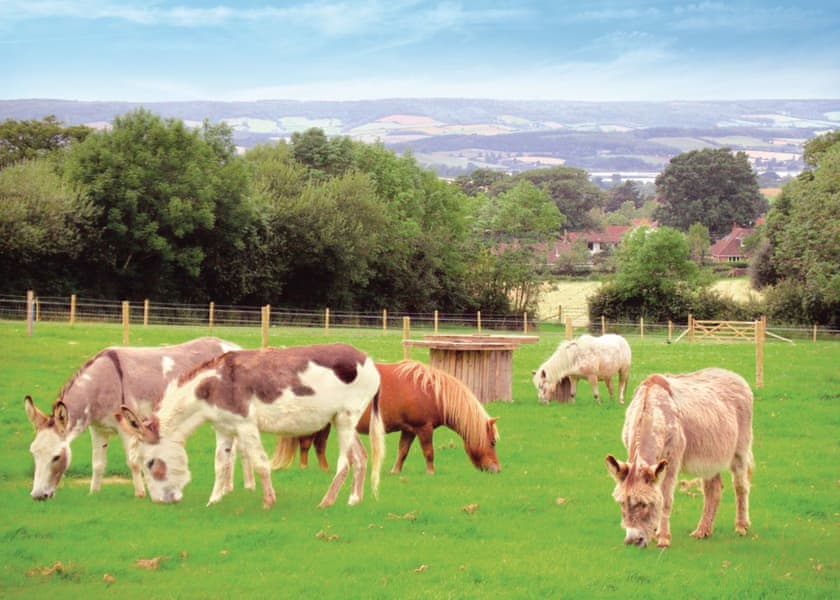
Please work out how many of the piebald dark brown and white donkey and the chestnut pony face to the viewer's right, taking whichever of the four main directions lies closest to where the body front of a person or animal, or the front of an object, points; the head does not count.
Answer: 1

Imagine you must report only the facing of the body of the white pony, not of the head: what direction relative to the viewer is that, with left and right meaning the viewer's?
facing to the left of the viewer

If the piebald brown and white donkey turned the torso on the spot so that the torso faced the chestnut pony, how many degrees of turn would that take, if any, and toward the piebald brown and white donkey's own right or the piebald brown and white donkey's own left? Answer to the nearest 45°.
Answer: approximately 135° to the piebald brown and white donkey's own right

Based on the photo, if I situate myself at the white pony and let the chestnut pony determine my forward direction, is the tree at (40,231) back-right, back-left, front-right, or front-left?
back-right

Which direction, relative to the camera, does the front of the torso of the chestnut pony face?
to the viewer's right

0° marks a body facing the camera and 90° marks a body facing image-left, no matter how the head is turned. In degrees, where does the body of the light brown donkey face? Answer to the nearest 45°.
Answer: approximately 45°

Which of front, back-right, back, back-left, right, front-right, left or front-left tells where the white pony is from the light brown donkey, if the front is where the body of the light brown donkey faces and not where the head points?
back-right

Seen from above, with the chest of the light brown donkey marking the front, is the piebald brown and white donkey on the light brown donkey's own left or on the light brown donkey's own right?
on the light brown donkey's own right

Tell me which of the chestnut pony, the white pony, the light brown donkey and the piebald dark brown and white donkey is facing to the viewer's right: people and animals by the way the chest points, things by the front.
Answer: the chestnut pony

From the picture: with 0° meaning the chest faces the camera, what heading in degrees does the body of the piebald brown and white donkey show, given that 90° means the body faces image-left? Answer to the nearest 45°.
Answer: approximately 90°

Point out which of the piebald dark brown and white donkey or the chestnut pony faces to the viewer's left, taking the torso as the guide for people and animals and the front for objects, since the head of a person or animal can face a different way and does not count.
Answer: the piebald dark brown and white donkey
